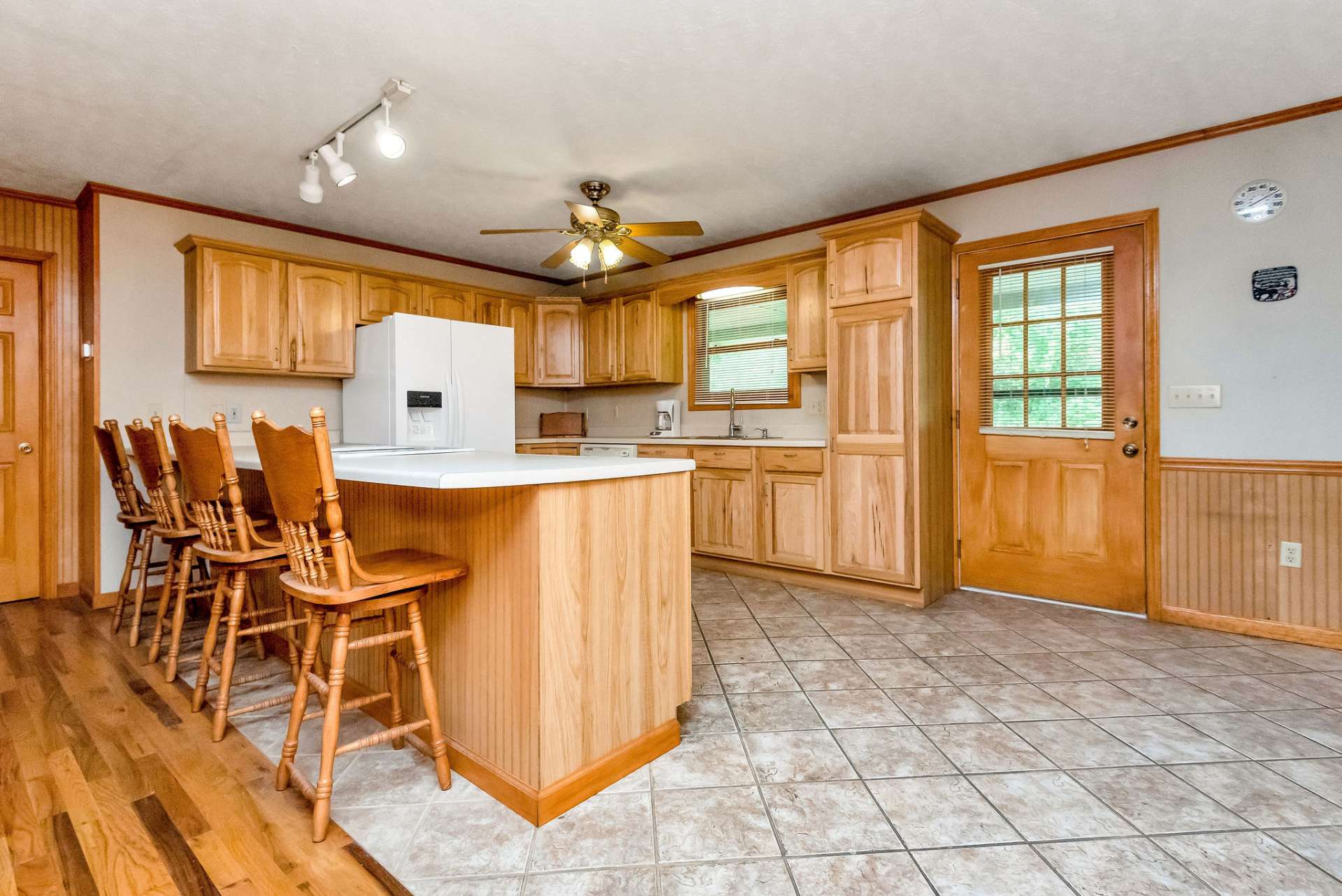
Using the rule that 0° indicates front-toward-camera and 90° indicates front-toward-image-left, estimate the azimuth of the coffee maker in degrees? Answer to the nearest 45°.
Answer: approximately 45°

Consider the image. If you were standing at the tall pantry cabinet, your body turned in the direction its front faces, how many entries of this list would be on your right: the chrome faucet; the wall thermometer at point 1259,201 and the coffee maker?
2

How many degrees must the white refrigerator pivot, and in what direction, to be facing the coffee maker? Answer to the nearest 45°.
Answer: approximately 45° to its left

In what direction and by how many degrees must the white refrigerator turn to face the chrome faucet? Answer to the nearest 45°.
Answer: approximately 45° to its left

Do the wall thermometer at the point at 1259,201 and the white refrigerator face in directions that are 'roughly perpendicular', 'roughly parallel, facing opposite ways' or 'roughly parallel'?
roughly perpendicular

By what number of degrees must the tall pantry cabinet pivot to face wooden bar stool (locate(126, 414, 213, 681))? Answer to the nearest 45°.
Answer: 0° — it already faces it

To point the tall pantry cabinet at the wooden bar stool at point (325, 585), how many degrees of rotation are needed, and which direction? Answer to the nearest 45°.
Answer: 0° — it already faces it

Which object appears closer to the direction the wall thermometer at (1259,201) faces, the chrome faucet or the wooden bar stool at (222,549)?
the wooden bar stool
